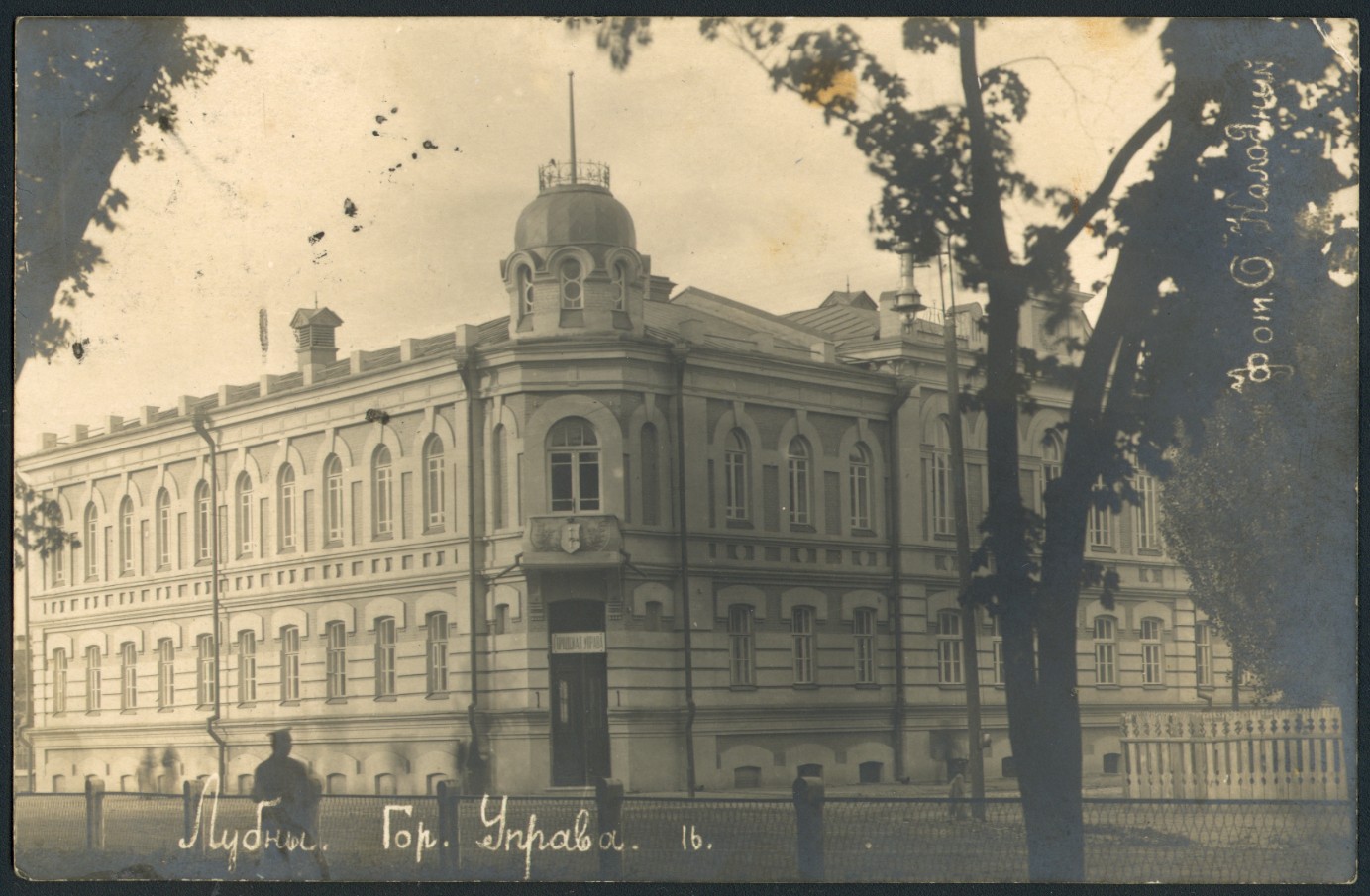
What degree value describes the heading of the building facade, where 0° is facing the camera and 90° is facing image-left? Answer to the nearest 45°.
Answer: approximately 0°
